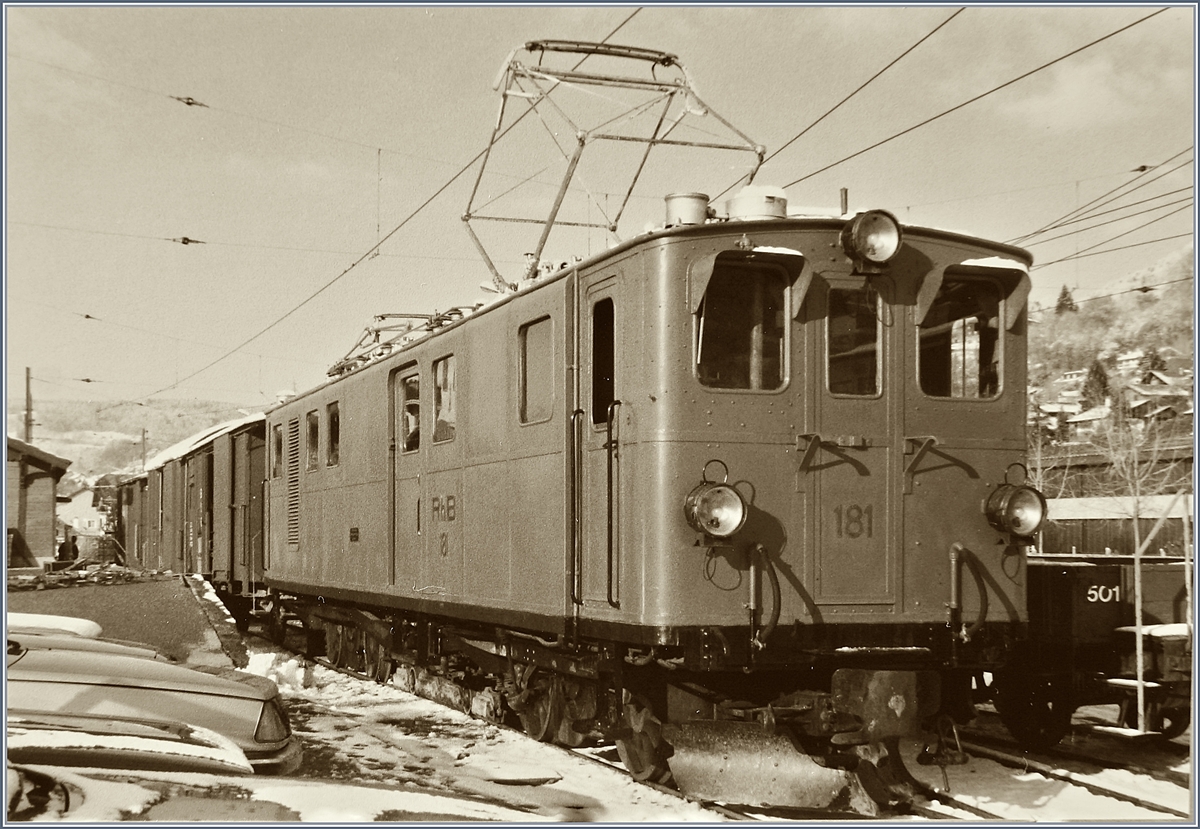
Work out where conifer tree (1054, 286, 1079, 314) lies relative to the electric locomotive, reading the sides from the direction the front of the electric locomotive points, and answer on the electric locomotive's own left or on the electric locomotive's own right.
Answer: on the electric locomotive's own left

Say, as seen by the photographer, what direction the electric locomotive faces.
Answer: facing the viewer and to the right of the viewer

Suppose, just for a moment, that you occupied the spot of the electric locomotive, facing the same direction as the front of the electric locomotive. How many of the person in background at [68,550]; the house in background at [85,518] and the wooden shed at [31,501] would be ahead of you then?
0
